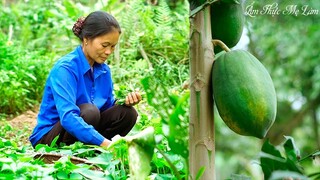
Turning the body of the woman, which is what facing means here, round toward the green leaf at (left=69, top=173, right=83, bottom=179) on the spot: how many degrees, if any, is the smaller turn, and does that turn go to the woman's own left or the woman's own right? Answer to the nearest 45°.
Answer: approximately 45° to the woman's own right

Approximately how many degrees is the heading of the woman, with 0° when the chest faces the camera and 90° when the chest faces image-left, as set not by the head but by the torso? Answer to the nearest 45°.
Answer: approximately 315°

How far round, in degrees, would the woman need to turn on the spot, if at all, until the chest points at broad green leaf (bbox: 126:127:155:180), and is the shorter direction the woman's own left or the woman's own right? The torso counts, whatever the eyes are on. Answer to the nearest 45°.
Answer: approximately 45° to the woman's own right

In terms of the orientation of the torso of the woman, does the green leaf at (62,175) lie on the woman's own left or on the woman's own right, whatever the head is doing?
on the woman's own right

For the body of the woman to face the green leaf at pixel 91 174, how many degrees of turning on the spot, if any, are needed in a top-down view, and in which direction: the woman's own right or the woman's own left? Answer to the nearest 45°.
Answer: approximately 45° to the woman's own right
